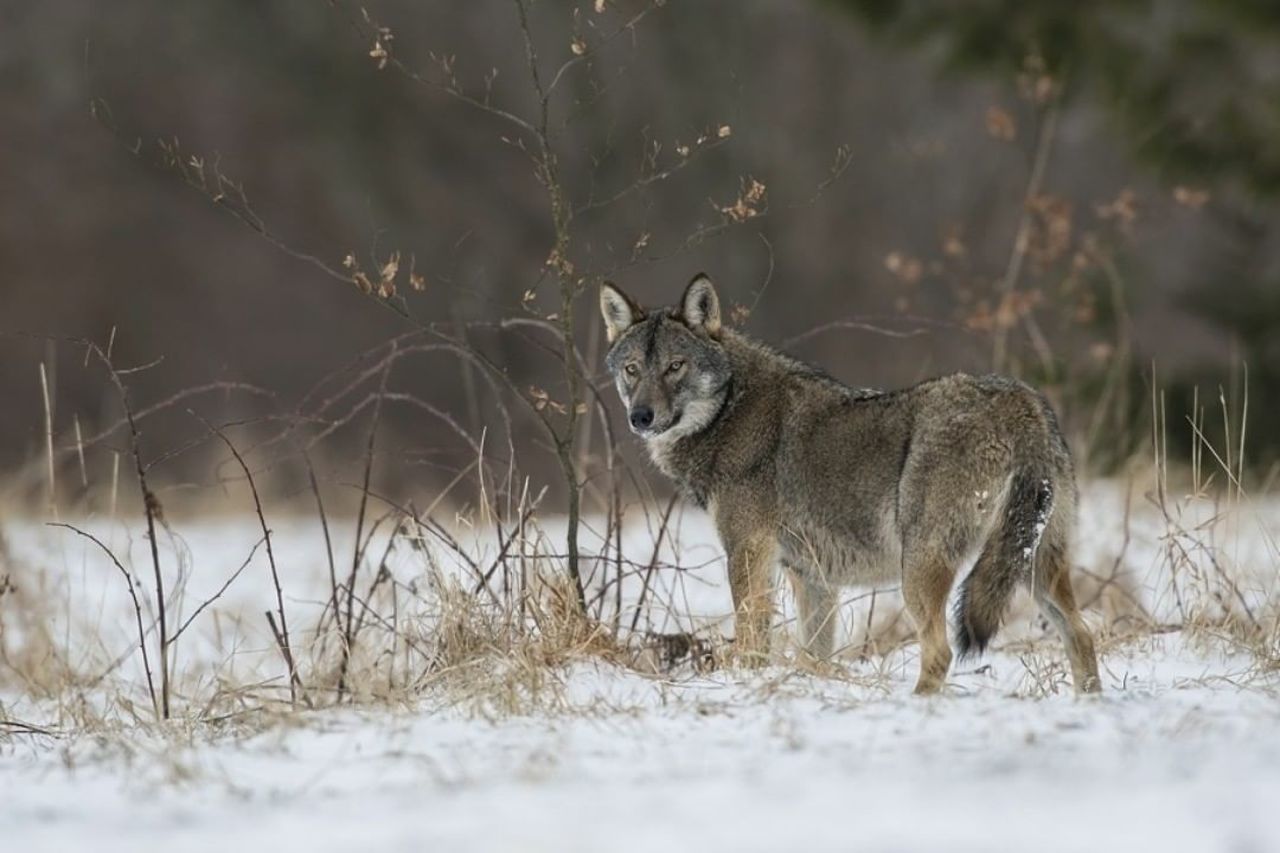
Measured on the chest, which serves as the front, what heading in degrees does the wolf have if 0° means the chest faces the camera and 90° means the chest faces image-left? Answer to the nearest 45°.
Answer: approximately 135°
